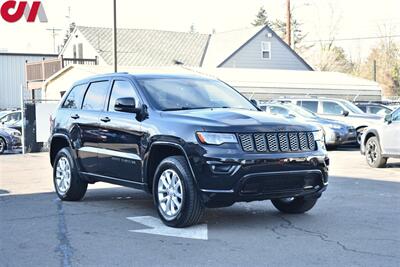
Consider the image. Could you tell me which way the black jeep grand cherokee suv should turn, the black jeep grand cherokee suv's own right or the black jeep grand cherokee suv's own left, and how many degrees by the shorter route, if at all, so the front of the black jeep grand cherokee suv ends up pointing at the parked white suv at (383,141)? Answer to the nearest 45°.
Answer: approximately 90° to the black jeep grand cherokee suv's own left

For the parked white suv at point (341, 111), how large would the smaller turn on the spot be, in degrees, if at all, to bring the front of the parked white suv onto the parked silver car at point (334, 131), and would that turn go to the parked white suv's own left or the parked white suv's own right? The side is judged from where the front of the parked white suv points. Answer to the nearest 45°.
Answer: approximately 45° to the parked white suv's own right

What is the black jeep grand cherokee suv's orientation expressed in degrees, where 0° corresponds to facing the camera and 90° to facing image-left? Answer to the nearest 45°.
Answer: approximately 315°

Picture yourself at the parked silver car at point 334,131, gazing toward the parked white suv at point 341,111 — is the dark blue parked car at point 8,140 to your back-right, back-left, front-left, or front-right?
back-left

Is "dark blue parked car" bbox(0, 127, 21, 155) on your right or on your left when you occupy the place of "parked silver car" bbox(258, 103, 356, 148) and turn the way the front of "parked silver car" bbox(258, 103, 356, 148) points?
on your right

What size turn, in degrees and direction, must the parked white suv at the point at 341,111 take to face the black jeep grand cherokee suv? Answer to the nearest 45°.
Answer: approximately 45° to its right

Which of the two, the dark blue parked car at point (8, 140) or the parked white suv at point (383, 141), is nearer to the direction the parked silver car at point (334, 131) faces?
the parked white suv

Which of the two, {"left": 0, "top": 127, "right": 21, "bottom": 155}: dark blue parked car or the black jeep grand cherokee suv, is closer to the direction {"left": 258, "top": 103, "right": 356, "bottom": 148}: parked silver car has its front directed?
the black jeep grand cherokee suv

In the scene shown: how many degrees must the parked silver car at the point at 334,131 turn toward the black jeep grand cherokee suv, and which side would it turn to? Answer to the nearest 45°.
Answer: approximately 45° to its right
